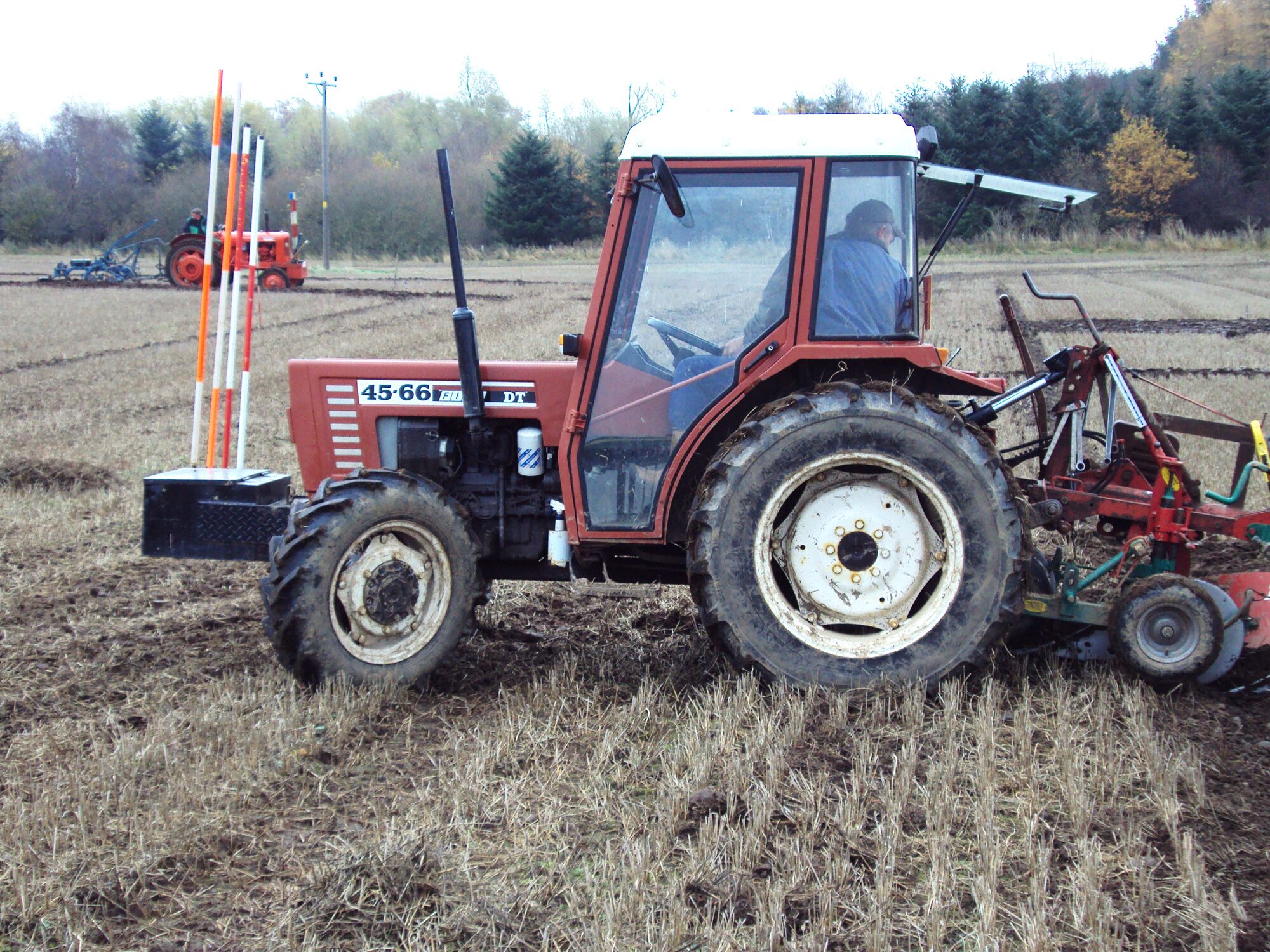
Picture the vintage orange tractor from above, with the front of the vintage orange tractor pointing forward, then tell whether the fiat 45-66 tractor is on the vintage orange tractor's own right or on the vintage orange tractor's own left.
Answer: on the vintage orange tractor's own right

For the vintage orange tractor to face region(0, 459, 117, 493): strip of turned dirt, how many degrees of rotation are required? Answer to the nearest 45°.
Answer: approximately 90° to its right

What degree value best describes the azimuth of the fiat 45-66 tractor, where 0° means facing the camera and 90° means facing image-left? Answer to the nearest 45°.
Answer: approximately 90°

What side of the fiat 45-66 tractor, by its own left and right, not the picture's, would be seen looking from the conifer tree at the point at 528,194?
right

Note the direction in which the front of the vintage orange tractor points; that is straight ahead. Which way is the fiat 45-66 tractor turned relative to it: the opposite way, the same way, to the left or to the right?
the opposite way

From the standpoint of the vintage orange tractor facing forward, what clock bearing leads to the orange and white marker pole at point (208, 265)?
The orange and white marker pole is roughly at 3 o'clock from the vintage orange tractor.

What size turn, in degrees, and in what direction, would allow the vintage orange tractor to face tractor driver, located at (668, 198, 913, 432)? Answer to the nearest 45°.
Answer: approximately 90° to its right

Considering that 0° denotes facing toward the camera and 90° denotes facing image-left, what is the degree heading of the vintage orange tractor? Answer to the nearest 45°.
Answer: approximately 270°

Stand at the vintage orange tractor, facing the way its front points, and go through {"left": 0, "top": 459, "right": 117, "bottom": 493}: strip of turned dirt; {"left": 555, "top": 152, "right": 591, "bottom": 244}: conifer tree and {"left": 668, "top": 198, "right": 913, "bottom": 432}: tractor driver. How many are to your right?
2

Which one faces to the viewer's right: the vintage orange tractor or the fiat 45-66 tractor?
the vintage orange tractor

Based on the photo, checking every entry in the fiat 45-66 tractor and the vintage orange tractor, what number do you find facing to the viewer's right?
1

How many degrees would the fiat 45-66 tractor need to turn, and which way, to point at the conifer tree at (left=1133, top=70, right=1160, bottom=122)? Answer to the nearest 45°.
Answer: approximately 90° to its right

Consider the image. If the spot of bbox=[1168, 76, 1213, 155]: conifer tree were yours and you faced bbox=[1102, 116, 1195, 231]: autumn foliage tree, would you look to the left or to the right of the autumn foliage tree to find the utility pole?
right

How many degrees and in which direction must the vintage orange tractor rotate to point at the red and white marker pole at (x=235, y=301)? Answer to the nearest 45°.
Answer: approximately 90° to its right
